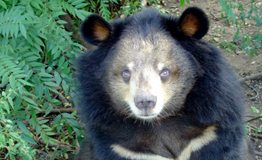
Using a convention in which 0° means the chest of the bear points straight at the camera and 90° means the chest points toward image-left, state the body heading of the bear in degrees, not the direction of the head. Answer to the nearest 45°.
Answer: approximately 0°
